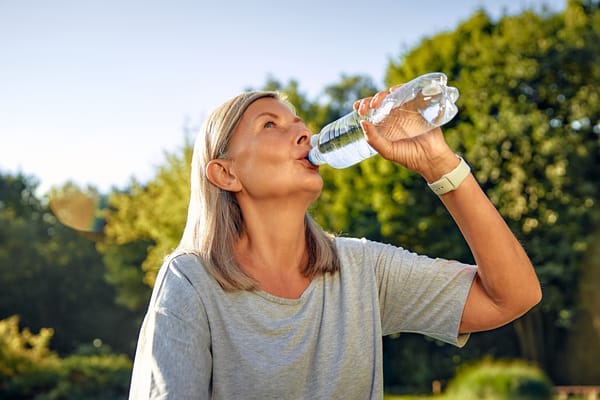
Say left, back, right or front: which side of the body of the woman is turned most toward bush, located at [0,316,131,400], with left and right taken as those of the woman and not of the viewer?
back

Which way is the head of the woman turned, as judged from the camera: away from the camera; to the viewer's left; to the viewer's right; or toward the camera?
to the viewer's right

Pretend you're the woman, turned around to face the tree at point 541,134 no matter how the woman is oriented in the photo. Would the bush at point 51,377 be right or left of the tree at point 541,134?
left

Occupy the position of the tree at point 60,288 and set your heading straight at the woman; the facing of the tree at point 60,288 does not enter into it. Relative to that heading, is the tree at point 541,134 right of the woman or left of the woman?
left

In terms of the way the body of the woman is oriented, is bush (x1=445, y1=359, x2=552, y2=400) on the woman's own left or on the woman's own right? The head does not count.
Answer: on the woman's own left

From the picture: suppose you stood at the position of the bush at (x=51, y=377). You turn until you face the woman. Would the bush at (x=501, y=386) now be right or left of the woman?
left

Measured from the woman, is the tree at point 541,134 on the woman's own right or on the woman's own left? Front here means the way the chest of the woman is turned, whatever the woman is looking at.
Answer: on the woman's own left
